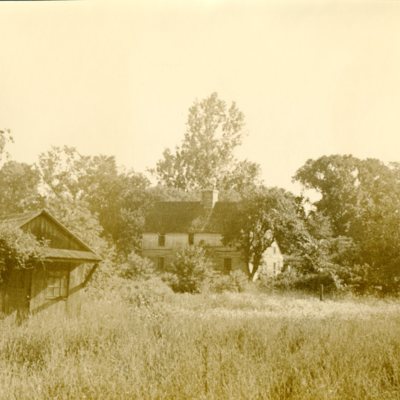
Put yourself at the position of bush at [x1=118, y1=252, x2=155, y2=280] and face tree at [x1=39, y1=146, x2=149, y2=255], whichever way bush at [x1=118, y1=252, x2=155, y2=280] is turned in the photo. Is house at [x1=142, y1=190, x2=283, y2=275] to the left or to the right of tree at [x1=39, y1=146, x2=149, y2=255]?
right

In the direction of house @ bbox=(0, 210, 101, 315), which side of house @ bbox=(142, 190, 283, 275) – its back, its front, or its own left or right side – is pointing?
front

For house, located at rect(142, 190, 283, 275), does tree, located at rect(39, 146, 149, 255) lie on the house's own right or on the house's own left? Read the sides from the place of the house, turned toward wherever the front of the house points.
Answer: on the house's own right

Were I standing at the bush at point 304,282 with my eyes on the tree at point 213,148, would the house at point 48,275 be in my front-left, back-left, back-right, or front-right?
back-left

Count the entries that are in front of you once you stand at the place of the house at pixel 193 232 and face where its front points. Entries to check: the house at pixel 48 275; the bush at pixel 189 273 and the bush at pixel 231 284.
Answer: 3

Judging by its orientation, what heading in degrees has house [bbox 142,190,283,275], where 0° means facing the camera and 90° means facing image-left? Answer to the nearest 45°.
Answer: approximately 0°

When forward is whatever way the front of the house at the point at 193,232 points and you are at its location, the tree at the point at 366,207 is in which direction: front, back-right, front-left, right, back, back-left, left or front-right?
left

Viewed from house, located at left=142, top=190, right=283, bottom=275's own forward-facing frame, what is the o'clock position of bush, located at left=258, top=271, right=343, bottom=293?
The bush is roughly at 11 o'clock from the house.

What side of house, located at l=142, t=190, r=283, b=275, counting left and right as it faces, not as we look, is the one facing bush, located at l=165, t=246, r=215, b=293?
front

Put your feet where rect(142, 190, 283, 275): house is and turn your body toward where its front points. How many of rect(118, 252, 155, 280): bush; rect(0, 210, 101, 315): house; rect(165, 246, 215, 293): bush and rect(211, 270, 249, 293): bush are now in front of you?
4
